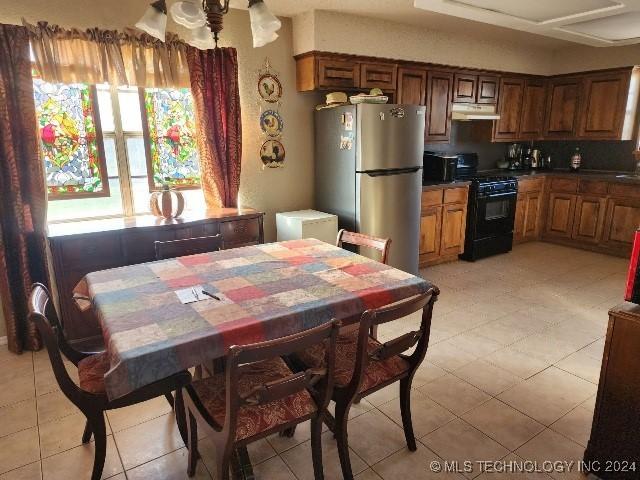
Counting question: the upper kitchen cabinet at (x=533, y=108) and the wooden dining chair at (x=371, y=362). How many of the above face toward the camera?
1

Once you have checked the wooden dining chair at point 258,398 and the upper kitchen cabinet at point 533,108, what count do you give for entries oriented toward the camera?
1

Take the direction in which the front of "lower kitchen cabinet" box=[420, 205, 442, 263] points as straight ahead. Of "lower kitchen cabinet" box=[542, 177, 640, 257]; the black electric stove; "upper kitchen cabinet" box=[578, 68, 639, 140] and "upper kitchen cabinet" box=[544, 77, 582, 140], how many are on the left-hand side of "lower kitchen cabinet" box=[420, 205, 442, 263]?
4

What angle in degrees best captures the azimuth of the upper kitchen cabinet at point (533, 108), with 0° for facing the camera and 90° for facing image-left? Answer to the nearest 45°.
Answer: approximately 0°

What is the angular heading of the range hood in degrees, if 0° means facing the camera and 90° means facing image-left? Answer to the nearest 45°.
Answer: approximately 315°

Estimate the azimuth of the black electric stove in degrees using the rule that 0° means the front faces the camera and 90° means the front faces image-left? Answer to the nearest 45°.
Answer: approximately 315°
